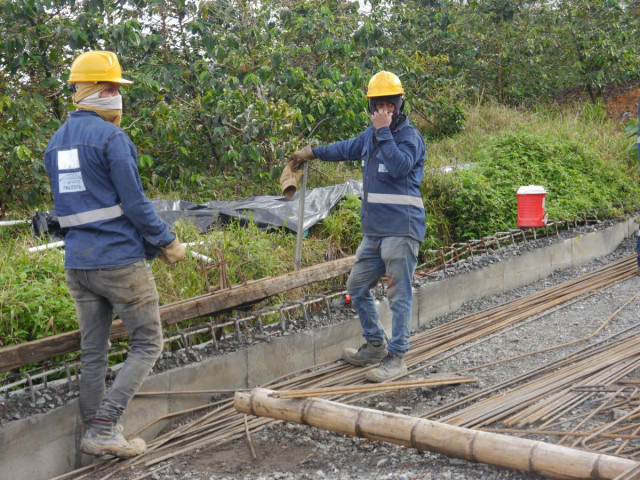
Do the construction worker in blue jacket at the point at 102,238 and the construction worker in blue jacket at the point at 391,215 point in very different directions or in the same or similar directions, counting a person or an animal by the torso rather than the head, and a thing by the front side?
very different directions

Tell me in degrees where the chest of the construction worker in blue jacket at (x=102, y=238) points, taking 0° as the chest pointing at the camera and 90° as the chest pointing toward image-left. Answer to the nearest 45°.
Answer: approximately 225°

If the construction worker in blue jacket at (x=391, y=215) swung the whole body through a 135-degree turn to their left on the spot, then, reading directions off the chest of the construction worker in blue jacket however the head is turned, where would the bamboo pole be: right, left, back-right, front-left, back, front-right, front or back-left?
right

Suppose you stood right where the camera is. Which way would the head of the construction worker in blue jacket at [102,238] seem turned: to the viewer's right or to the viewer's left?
to the viewer's right

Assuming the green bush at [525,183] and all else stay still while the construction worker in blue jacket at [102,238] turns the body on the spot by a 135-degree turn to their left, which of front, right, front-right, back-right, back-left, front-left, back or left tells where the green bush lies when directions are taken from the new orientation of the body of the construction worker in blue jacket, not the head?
back-right

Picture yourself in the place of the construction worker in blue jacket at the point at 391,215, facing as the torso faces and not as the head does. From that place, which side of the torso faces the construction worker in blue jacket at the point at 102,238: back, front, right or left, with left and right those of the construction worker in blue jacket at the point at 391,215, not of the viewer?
front

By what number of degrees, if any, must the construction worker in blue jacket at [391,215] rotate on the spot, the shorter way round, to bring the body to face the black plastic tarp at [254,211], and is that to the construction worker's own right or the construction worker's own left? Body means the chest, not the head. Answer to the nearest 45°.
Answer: approximately 90° to the construction worker's own right

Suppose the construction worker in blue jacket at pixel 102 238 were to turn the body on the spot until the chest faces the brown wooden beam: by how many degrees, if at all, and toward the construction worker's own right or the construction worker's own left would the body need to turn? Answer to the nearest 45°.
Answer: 0° — they already face it

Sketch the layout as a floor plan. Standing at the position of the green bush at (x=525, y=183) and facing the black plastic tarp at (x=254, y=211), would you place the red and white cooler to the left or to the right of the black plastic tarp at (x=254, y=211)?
left

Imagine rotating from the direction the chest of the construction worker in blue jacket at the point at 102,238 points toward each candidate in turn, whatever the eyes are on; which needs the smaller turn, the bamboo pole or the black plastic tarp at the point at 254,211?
the black plastic tarp

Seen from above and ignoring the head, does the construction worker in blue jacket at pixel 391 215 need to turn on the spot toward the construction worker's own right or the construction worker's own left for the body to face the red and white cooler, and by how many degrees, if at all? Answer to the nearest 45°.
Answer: approximately 180°

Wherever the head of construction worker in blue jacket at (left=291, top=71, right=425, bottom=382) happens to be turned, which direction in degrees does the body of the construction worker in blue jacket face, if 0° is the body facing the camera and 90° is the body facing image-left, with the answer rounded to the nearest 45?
approximately 45°

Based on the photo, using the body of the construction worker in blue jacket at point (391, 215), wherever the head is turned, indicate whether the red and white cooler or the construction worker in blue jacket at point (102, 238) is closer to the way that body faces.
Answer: the construction worker in blue jacket
